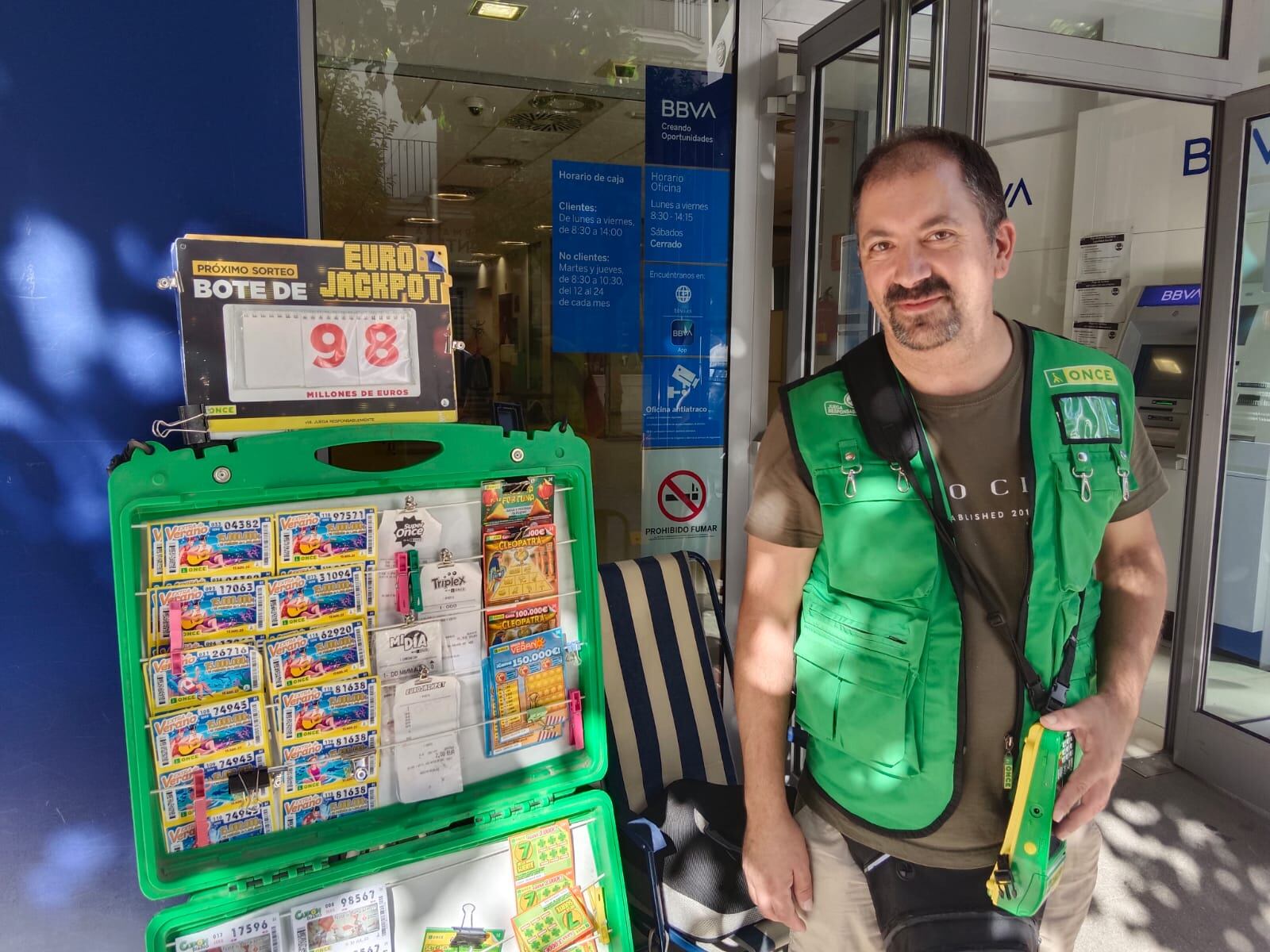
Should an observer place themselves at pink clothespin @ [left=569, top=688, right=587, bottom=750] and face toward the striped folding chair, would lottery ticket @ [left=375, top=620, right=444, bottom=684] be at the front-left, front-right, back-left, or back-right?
back-left

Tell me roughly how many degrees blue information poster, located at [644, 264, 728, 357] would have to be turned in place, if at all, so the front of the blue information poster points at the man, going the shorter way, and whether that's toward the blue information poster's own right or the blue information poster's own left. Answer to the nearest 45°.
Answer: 0° — it already faces them

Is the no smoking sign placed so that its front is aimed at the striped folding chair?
yes

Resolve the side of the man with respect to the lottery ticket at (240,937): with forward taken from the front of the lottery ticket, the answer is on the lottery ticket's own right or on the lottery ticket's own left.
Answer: on the lottery ticket's own left

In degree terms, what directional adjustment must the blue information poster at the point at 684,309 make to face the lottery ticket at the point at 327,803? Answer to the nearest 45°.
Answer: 0° — it already faces it

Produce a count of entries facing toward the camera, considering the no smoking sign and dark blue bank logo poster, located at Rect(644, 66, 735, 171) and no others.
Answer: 2

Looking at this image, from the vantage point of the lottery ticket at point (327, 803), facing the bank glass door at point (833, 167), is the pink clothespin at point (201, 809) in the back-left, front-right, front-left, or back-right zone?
back-left
